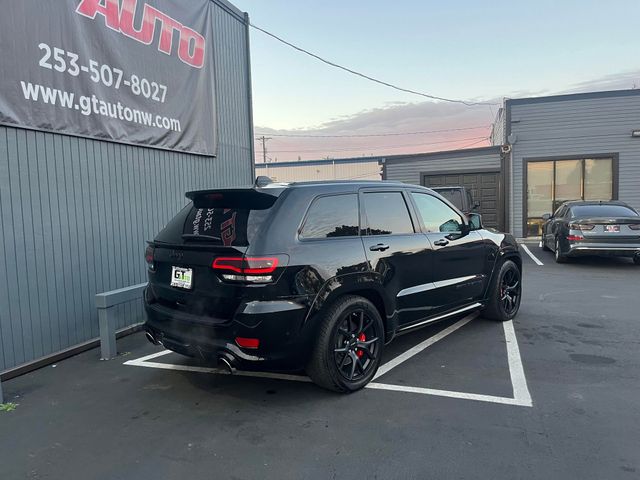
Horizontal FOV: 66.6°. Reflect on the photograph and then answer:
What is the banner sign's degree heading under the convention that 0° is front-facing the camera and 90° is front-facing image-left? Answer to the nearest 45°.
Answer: approximately 315°

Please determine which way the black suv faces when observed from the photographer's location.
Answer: facing away from the viewer and to the right of the viewer

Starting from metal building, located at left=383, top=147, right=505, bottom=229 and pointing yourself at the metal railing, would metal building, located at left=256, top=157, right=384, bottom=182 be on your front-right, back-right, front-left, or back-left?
back-right

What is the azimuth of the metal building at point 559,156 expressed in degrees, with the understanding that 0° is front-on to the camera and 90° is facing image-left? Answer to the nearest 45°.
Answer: approximately 0°

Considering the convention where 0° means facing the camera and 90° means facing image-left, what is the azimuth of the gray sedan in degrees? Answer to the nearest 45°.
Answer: approximately 180°

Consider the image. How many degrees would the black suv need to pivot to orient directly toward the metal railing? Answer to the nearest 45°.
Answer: approximately 90° to its left

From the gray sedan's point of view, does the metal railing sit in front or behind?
behind

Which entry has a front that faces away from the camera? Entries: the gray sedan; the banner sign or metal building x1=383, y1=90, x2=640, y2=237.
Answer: the gray sedan

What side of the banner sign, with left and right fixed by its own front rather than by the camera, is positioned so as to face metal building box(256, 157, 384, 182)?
left

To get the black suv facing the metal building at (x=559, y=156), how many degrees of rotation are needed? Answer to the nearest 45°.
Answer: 0° — it already faces it

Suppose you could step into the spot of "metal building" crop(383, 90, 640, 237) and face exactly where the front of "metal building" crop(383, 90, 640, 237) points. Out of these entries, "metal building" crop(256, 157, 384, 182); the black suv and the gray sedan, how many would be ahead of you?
2

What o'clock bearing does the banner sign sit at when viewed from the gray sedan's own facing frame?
The banner sign is roughly at 7 o'clock from the gray sedan.

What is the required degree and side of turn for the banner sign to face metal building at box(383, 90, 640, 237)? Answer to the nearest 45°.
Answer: approximately 45° to its left

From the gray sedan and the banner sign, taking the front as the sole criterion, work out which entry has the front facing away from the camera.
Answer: the gray sedan

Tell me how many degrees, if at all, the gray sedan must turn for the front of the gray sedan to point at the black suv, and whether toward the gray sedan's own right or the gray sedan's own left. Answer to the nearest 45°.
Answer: approximately 180°

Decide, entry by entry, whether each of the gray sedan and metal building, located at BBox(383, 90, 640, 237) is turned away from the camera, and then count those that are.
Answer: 1

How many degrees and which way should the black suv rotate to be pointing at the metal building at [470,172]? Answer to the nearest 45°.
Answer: approximately 45° to its left
